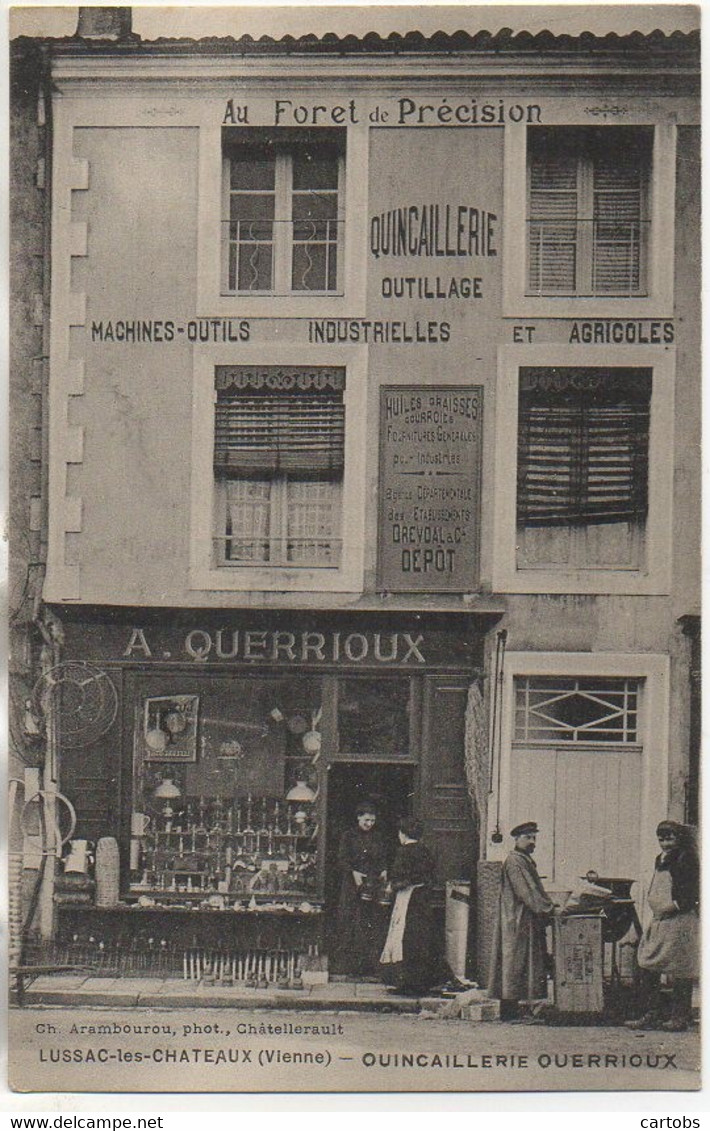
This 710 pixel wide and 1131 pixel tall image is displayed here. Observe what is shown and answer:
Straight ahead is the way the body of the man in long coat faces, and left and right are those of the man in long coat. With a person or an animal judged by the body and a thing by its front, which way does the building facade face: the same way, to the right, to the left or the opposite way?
to the right

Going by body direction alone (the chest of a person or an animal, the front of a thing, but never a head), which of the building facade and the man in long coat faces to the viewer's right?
the man in long coat

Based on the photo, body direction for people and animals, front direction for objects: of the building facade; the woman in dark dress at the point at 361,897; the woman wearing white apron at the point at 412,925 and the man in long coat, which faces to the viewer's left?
the woman wearing white apron

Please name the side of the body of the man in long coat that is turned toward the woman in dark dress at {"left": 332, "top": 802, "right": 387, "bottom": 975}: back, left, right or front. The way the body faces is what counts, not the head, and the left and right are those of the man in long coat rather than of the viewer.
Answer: back

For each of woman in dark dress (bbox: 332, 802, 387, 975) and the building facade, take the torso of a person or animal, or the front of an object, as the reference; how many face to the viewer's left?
0

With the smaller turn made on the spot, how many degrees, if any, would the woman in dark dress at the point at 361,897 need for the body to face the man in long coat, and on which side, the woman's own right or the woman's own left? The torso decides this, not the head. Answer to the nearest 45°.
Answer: approximately 45° to the woman's own left

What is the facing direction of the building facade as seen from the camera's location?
facing the viewer

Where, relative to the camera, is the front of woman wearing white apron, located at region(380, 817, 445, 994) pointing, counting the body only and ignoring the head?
to the viewer's left

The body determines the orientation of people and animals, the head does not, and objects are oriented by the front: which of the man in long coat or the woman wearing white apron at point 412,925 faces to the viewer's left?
the woman wearing white apron

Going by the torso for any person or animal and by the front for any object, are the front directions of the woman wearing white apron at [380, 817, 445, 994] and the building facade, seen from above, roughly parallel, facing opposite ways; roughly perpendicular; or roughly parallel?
roughly perpendicular

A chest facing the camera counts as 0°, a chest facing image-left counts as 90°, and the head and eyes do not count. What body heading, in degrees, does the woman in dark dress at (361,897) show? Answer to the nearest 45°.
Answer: approximately 315°

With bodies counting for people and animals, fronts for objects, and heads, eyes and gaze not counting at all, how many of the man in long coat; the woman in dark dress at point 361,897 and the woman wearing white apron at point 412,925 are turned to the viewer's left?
1

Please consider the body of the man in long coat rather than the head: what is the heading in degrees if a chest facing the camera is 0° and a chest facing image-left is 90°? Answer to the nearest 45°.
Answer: approximately 270°
